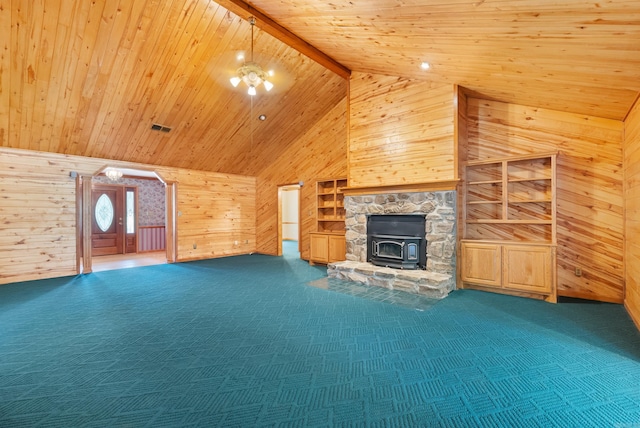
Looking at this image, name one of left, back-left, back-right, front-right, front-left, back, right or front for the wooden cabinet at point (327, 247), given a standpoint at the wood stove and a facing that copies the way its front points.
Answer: right

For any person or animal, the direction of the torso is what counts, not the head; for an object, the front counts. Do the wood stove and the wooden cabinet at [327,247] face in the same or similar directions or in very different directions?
same or similar directions

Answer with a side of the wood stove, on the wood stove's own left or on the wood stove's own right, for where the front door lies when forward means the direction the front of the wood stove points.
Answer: on the wood stove's own right

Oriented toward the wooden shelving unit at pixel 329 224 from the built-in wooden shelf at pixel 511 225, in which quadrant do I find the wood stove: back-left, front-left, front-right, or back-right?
front-left

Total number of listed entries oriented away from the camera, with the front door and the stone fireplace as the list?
0

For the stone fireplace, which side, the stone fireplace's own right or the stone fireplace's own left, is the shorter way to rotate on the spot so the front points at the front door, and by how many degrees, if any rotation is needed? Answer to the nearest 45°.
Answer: approximately 45° to the stone fireplace's own right

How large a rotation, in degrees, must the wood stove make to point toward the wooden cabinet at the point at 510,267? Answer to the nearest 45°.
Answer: approximately 135° to its left

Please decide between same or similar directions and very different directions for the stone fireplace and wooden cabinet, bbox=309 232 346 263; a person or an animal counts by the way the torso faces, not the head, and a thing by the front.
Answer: same or similar directions

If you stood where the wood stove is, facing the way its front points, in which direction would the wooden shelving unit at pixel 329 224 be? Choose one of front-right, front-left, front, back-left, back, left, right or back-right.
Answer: right

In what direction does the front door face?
toward the camera

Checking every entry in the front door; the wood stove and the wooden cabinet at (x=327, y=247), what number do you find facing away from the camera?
0

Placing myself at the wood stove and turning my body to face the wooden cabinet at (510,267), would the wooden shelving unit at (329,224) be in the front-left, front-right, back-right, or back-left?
back-left

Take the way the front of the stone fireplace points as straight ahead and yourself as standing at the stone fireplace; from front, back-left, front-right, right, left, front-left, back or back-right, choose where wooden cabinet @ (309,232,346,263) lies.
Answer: right

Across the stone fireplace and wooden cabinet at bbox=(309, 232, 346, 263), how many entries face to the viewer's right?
0

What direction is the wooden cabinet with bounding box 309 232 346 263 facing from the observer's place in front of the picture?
facing the viewer and to the left of the viewer
